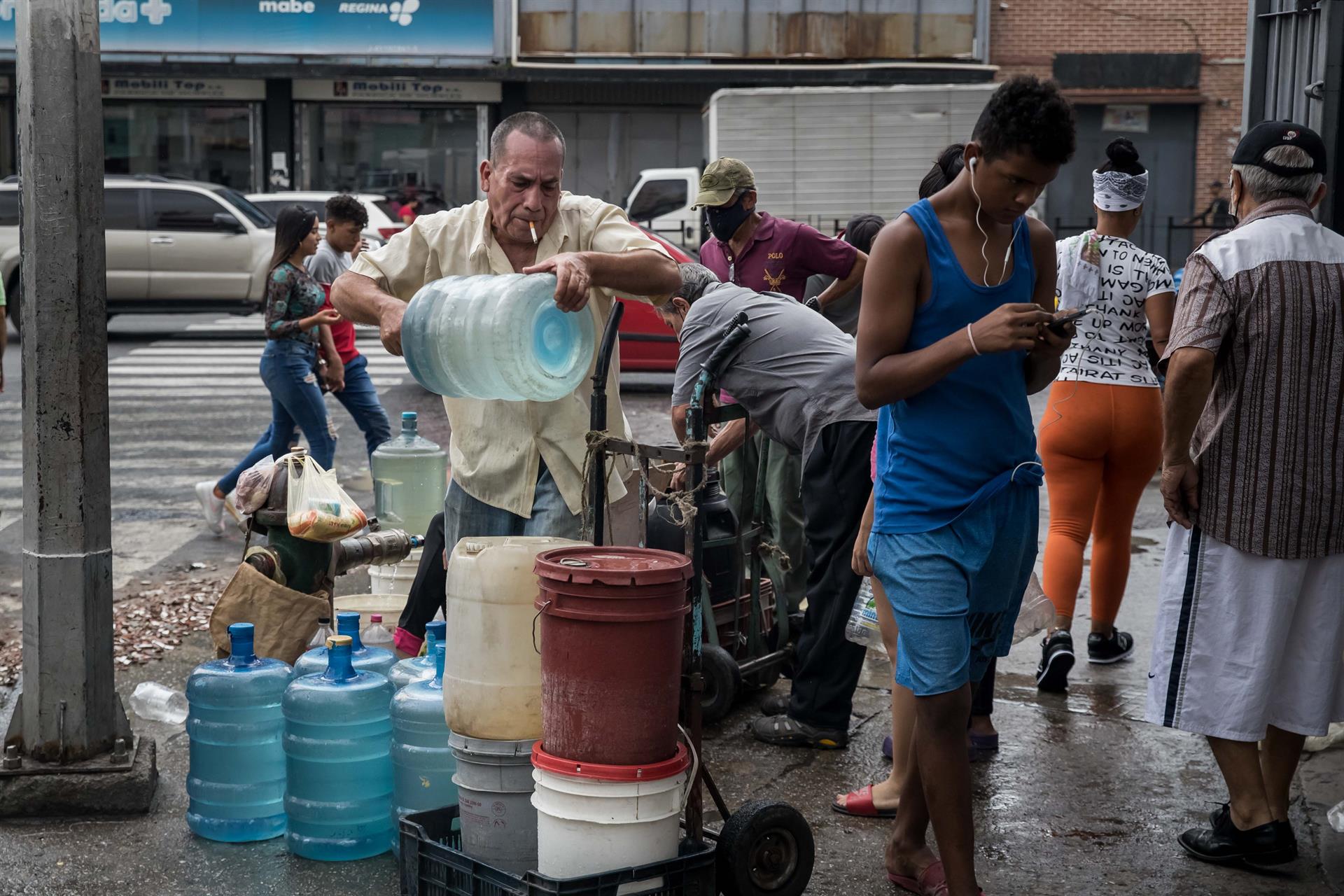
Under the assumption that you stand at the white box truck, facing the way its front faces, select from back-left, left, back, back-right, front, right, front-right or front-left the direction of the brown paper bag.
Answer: left

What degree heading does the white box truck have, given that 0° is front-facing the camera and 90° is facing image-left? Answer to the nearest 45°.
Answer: approximately 90°

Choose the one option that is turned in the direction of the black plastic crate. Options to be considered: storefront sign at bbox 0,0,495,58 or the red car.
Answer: the storefront sign

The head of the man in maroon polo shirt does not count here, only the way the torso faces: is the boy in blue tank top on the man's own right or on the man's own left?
on the man's own left

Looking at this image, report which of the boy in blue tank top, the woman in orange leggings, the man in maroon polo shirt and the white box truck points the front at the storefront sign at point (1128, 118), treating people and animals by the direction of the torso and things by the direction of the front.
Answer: the woman in orange leggings

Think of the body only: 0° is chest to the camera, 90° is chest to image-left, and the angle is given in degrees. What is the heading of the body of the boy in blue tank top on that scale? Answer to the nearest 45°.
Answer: approximately 315°

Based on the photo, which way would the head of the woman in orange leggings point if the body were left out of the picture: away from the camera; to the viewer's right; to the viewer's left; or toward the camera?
away from the camera

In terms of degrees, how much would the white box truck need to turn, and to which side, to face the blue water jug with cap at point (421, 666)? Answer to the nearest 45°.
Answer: approximately 90° to its left
